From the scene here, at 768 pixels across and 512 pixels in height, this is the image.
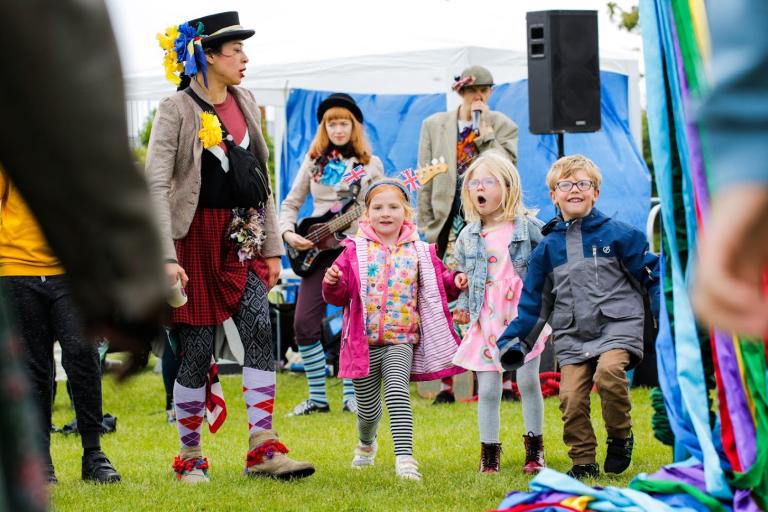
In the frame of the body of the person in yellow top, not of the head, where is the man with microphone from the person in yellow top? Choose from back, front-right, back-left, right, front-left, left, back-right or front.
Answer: left

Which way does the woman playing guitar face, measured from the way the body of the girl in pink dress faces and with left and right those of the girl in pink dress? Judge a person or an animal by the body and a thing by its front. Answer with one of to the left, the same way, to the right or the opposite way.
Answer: the same way

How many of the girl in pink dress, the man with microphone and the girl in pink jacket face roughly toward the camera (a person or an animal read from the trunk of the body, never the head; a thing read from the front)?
3

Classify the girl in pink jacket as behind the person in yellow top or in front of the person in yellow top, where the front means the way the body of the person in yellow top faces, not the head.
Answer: in front

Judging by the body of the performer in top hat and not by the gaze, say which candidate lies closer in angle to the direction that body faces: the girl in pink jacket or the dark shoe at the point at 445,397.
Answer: the girl in pink jacket

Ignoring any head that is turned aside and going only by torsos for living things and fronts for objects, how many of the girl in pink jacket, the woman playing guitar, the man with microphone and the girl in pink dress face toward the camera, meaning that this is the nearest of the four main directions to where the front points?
4

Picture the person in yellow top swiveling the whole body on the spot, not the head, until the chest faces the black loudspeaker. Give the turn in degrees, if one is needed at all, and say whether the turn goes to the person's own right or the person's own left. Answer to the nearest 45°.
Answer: approximately 90° to the person's own left

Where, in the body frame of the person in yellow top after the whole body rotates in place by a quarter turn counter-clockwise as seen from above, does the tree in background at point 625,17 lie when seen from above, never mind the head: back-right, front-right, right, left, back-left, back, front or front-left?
front

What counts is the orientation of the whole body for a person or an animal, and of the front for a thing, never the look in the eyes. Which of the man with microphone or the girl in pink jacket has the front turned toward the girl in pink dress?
the man with microphone

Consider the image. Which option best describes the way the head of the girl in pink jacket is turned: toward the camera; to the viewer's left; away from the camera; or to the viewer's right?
toward the camera

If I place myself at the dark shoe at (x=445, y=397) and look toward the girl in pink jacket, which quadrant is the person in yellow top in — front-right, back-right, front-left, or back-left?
front-right

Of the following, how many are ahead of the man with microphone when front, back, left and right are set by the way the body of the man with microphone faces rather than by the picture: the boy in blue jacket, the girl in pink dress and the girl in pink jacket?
3

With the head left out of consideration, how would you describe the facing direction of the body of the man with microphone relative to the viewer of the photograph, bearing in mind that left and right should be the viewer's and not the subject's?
facing the viewer

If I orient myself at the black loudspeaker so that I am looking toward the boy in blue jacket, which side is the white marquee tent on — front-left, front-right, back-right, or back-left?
back-right

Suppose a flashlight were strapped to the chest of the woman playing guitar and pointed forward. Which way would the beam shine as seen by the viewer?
toward the camera
